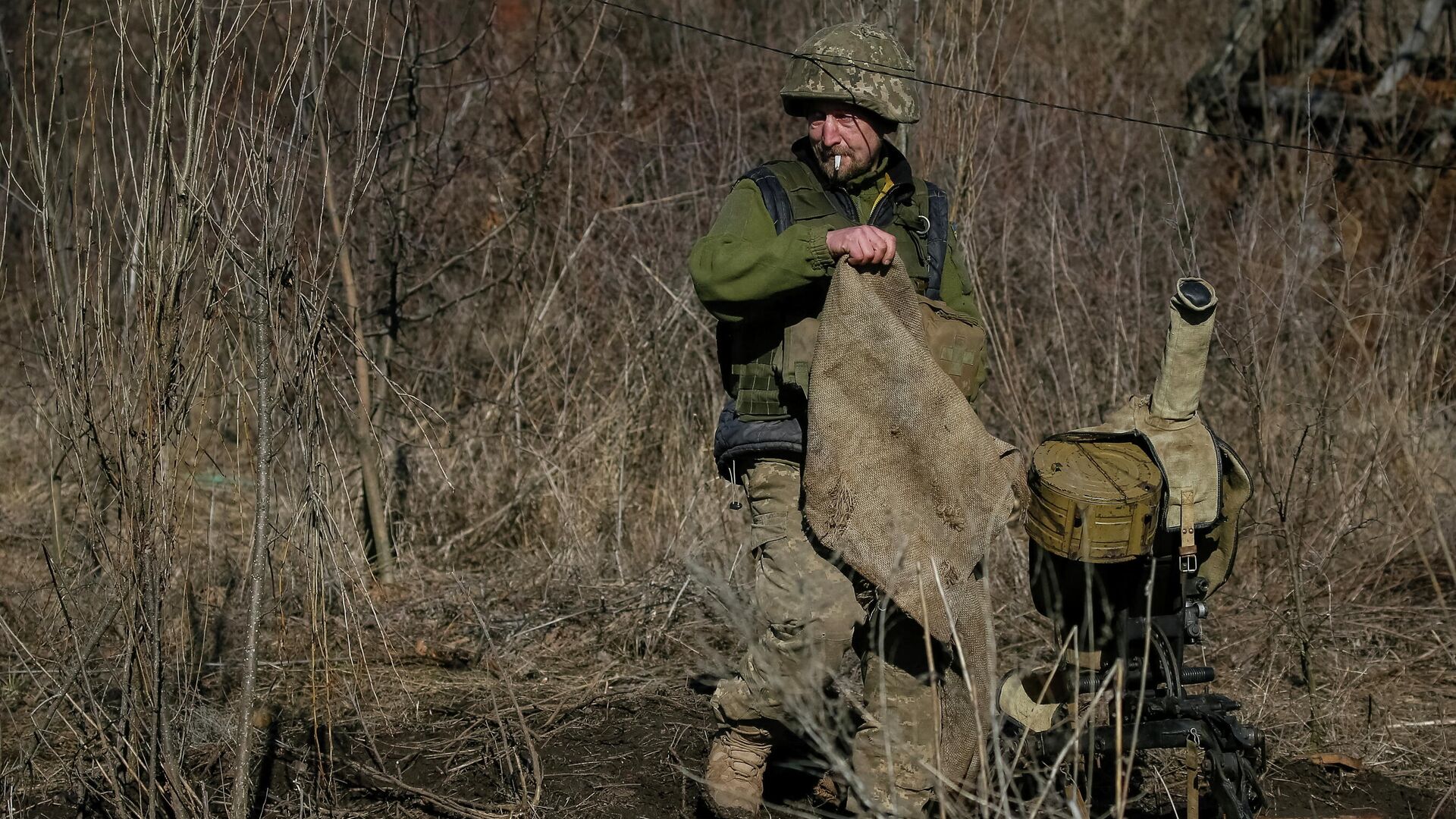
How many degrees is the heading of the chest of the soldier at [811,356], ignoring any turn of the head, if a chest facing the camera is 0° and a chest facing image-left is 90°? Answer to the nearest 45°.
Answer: approximately 315°

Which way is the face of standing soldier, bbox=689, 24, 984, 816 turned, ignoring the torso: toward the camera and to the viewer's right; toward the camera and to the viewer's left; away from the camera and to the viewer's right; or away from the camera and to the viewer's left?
toward the camera and to the viewer's left

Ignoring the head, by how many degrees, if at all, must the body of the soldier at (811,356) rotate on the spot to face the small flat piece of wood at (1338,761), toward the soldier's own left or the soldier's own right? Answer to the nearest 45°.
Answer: approximately 45° to the soldier's own left
